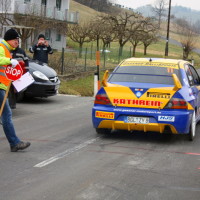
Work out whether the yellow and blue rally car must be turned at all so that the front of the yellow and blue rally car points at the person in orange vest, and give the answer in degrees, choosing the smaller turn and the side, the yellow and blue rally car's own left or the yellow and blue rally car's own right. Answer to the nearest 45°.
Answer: approximately 135° to the yellow and blue rally car's own left

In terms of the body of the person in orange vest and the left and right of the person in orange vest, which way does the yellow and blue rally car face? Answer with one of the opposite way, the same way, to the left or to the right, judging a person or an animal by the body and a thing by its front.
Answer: to the left

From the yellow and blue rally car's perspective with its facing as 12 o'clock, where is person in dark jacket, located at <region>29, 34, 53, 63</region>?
The person in dark jacket is roughly at 11 o'clock from the yellow and blue rally car.

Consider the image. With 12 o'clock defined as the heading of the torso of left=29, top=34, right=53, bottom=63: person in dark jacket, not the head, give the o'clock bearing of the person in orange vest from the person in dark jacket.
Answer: The person in orange vest is roughly at 12 o'clock from the person in dark jacket.

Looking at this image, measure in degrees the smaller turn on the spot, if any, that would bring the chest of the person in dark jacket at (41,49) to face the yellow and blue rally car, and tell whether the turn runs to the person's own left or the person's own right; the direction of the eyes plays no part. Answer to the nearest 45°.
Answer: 0° — they already face it

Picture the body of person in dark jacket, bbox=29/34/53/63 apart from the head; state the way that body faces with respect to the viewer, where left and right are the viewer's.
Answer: facing the viewer

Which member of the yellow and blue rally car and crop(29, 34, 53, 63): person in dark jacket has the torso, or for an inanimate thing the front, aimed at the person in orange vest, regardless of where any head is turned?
the person in dark jacket

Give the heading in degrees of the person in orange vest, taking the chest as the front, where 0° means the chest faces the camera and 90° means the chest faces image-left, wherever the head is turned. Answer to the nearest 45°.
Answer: approximately 270°

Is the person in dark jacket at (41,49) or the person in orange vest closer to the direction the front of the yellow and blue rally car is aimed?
the person in dark jacket

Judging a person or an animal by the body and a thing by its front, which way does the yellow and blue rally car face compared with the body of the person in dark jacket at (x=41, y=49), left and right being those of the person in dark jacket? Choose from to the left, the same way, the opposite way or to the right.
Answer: the opposite way

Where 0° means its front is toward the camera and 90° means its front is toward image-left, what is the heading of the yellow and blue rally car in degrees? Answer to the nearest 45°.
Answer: approximately 180°

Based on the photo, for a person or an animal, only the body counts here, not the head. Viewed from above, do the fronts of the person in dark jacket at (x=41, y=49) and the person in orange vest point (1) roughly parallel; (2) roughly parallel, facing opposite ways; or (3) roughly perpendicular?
roughly perpendicular

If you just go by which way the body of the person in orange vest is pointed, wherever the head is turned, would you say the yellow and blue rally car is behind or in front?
in front
